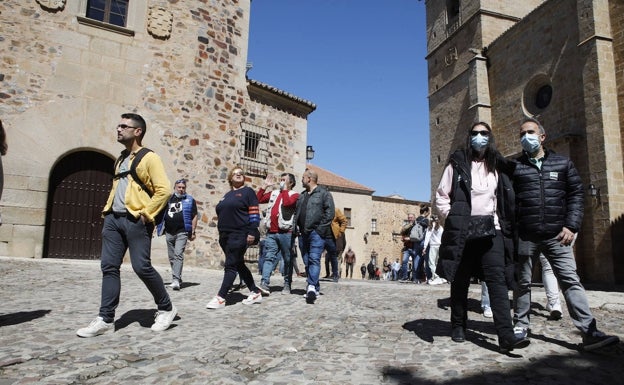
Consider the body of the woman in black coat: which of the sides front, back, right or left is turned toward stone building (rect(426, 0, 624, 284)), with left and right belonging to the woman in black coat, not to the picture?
back

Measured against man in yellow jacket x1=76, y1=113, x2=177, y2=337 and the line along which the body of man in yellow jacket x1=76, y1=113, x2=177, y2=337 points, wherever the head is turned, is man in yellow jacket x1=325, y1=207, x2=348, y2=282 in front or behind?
behind

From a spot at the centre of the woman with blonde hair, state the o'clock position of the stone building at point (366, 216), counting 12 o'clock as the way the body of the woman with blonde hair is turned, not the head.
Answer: The stone building is roughly at 5 o'clock from the woman with blonde hair.

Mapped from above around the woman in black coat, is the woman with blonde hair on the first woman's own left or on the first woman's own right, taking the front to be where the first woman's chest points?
on the first woman's own right

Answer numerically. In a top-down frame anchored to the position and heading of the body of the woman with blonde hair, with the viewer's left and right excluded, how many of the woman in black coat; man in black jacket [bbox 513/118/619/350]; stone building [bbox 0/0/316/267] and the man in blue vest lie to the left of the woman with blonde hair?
2

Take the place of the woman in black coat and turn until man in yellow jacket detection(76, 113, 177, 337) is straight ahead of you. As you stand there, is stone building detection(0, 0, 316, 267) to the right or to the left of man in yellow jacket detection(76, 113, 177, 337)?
right

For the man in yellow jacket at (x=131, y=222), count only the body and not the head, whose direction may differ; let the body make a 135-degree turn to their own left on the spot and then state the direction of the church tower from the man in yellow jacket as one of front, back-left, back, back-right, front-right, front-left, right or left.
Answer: front-left

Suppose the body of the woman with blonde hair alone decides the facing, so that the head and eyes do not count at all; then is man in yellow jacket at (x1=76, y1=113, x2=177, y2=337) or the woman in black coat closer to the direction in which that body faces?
the man in yellow jacket

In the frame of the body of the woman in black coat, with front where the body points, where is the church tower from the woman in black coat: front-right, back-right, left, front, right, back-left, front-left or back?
back
